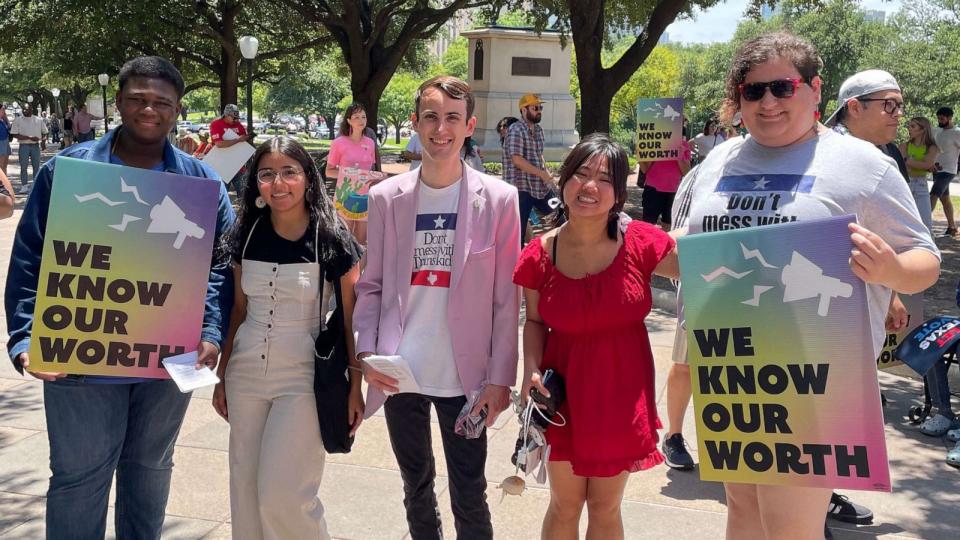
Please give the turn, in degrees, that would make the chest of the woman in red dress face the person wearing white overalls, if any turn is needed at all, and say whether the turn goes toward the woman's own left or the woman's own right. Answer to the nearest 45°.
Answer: approximately 90° to the woman's own right

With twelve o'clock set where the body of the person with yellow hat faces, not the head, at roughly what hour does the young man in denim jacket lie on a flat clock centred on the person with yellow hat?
The young man in denim jacket is roughly at 2 o'clock from the person with yellow hat.

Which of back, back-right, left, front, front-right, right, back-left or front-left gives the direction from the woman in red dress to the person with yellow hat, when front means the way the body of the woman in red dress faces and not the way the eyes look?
back

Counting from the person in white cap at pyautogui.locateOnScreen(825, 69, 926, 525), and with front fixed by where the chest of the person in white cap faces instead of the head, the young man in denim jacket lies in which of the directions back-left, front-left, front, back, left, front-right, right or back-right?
back-right

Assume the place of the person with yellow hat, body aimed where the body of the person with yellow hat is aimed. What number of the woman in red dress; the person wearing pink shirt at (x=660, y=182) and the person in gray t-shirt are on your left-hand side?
1

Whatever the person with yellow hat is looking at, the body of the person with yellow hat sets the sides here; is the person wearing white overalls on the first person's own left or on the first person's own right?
on the first person's own right

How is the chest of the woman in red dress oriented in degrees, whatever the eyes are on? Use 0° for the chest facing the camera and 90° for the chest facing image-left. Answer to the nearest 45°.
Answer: approximately 0°

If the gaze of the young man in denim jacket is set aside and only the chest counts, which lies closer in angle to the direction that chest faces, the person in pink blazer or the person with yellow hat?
the person in pink blazer

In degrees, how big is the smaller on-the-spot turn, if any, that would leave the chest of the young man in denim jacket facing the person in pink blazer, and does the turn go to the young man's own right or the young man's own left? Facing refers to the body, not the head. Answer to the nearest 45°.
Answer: approximately 90° to the young man's own left

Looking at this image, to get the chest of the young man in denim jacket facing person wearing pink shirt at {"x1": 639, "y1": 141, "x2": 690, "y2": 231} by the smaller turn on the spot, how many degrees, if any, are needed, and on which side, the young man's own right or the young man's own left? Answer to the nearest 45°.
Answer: approximately 135° to the young man's own left
